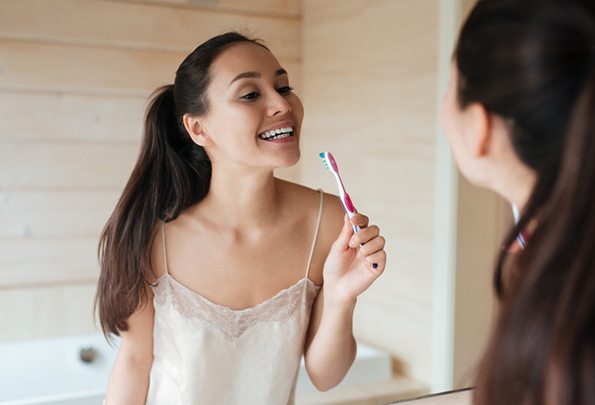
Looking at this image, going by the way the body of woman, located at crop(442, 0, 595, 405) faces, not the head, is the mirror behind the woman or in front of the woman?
in front

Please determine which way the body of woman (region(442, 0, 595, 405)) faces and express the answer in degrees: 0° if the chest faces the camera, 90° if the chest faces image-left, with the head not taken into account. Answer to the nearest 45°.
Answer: approximately 135°

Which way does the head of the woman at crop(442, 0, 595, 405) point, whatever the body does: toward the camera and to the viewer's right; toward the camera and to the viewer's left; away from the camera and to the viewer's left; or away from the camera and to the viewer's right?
away from the camera and to the viewer's left
